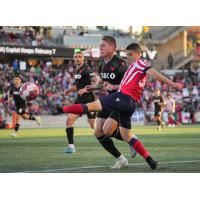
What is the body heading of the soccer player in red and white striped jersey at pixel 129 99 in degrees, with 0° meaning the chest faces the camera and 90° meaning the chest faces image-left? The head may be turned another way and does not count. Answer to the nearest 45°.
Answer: approximately 90°

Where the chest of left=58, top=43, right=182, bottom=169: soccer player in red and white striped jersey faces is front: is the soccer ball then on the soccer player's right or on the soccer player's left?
on the soccer player's right

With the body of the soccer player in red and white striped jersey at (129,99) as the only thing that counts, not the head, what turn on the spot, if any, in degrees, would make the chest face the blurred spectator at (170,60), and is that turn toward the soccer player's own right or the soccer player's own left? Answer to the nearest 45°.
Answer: approximately 90° to the soccer player's own right

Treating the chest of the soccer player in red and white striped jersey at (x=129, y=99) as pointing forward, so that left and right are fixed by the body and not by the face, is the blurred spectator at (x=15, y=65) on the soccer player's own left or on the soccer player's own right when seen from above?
on the soccer player's own right
